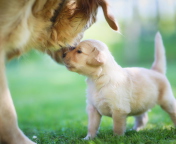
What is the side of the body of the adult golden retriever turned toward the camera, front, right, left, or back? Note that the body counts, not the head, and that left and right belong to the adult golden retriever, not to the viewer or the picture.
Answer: right

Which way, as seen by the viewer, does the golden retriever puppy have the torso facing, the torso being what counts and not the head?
to the viewer's left

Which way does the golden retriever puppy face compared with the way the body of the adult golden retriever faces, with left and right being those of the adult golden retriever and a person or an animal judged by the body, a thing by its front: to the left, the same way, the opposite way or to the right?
the opposite way

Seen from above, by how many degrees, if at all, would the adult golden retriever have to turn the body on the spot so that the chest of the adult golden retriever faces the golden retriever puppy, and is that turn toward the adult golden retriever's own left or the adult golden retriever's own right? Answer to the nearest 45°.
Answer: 0° — it already faces it

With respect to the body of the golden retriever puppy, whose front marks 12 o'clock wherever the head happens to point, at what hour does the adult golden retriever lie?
The adult golden retriever is roughly at 11 o'clock from the golden retriever puppy.

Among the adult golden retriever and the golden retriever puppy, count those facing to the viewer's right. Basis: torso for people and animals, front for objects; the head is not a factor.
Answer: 1
